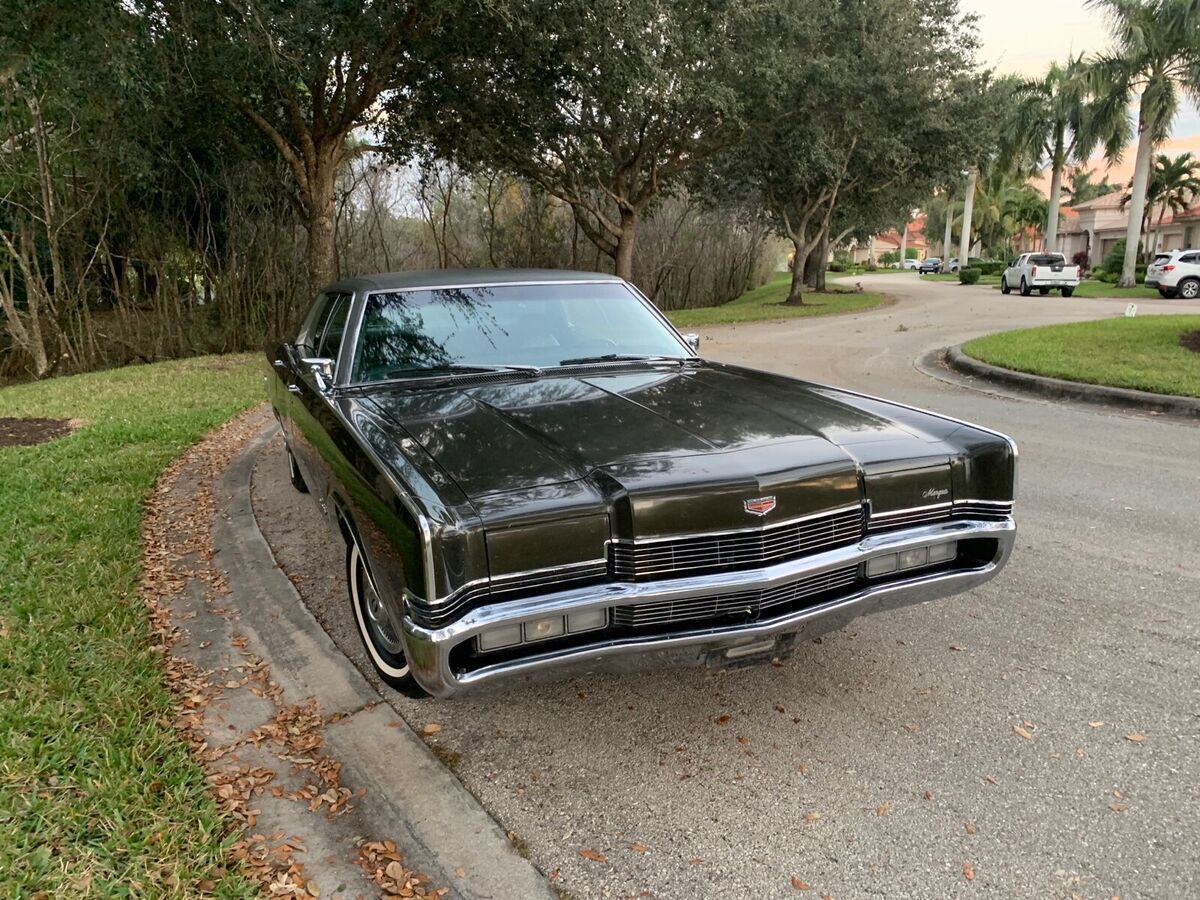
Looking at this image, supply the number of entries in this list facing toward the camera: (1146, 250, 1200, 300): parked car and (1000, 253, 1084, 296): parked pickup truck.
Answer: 0

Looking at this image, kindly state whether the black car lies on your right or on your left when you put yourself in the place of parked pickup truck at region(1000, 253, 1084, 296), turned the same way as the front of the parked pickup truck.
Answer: on your left

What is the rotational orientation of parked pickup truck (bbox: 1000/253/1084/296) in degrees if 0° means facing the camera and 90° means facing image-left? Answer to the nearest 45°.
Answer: approximately 135°

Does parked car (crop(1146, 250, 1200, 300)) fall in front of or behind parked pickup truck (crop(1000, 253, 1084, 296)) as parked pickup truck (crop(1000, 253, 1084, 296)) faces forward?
behind

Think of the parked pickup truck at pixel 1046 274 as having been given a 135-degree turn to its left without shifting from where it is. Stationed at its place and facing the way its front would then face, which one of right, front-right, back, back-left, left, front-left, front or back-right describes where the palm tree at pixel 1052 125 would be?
back

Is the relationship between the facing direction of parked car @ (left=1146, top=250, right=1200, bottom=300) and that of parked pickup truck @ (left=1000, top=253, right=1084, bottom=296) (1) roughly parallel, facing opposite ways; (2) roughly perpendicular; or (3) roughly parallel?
roughly perpendicular

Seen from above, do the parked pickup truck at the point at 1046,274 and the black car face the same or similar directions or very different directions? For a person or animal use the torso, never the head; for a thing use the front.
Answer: very different directions

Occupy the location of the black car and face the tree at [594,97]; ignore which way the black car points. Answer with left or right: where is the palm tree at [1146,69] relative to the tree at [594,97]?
right

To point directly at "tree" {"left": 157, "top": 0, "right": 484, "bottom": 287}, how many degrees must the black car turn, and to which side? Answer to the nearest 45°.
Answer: approximately 180°
